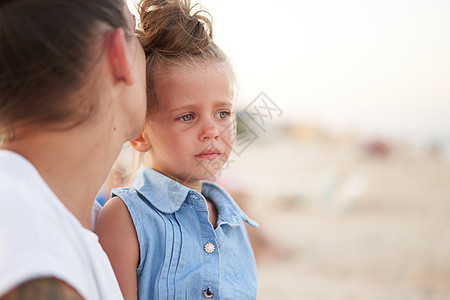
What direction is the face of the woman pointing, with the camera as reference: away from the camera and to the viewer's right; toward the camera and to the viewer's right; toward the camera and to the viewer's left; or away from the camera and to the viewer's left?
away from the camera and to the viewer's right

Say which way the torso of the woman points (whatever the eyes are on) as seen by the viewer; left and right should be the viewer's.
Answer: facing away from the viewer and to the right of the viewer

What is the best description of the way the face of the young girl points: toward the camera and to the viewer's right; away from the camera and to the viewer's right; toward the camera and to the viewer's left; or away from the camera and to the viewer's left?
toward the camera and to the viewer's right
